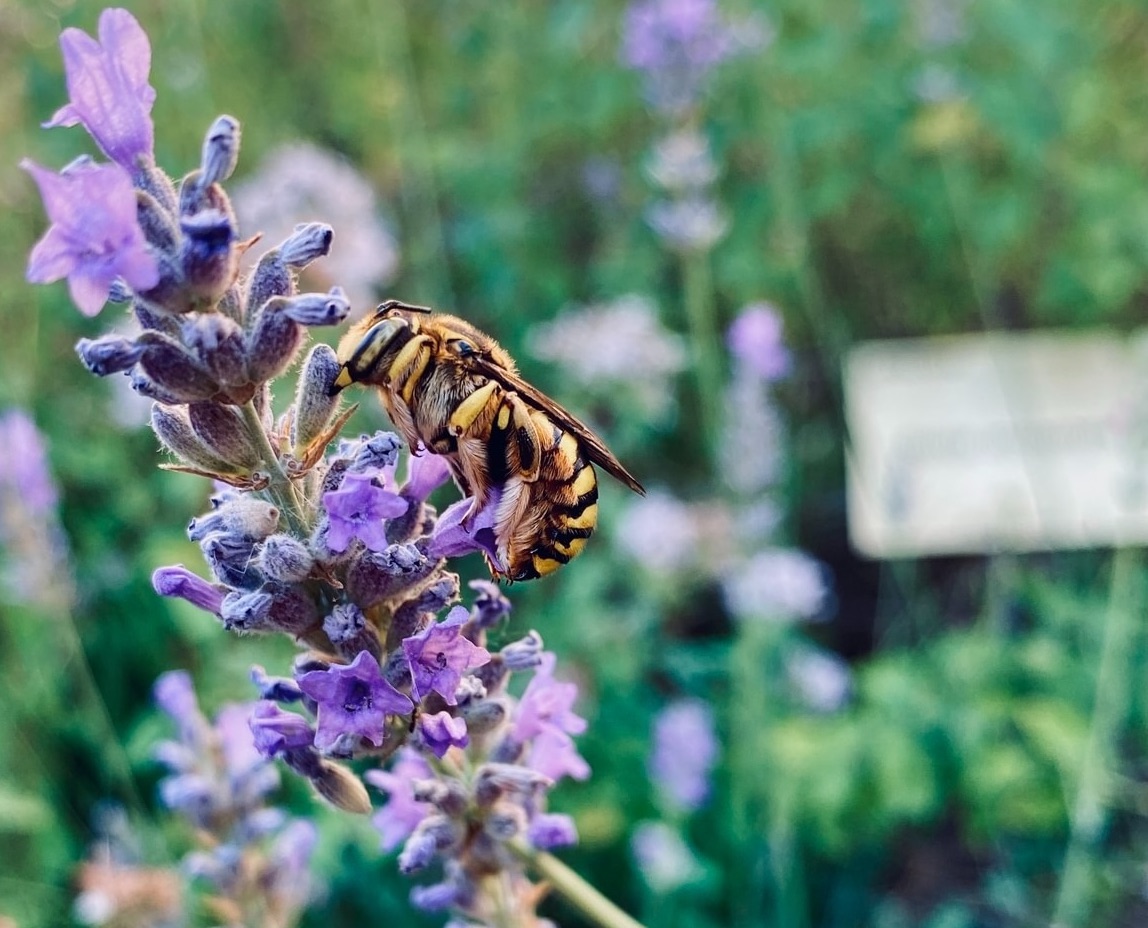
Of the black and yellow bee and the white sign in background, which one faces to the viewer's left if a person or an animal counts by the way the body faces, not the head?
the black and yellow bee

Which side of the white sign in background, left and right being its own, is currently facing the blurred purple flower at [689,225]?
right

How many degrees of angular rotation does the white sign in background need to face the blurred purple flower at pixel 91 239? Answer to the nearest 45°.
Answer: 0° — it already faces it

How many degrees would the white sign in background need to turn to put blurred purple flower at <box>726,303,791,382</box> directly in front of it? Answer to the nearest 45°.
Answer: approximately 45° to its right

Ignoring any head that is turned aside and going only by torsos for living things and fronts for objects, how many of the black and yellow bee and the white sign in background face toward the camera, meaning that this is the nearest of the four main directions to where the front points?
1

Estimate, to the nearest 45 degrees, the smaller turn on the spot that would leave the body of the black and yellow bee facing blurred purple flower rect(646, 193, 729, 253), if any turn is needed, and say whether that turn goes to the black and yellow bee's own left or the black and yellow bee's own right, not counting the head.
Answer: approximately 90° to the black and yellow bee's own right

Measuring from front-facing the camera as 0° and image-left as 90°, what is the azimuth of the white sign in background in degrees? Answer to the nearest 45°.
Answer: approximately 0°

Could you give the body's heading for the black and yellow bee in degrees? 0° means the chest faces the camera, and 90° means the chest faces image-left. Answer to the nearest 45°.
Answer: approximately 90°

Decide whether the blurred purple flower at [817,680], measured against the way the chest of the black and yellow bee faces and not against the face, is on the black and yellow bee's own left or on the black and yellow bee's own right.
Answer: on the black and yellow bee's own right

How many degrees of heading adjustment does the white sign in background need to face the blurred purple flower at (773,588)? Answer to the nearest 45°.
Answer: approximately 45° to its right
